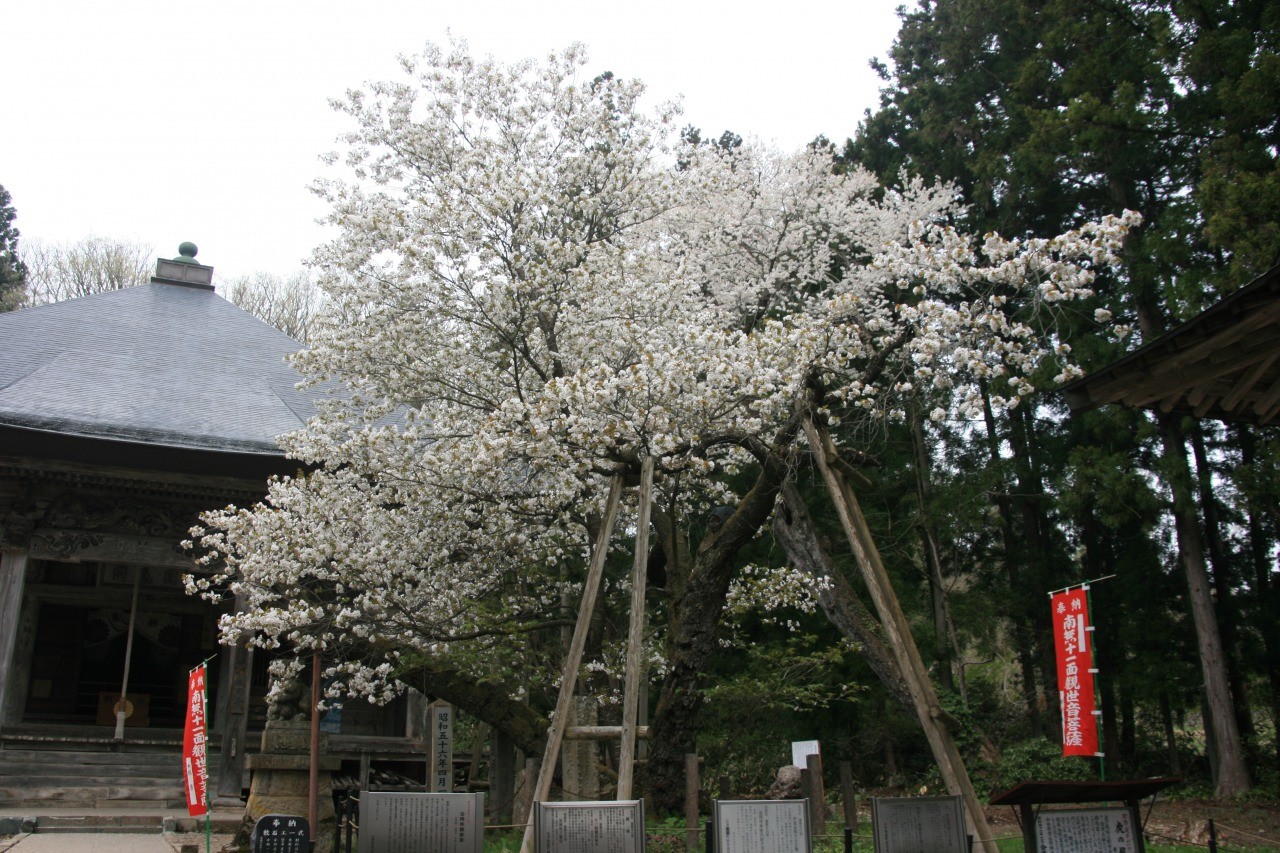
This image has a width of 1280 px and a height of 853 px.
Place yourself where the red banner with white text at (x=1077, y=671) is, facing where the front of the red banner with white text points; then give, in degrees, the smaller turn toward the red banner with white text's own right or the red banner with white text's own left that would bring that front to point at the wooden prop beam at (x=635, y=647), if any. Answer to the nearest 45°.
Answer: approximately 45° to the red banner with white text's own right

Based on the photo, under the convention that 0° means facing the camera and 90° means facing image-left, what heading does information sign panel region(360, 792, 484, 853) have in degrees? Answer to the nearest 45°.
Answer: approximately 0°

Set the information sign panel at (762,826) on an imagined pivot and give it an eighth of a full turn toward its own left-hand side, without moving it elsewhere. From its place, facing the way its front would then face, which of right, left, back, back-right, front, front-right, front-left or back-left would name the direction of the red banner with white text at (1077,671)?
left

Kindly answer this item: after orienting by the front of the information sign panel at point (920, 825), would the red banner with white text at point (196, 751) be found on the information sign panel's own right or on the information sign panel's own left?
on the information sign panel's own right

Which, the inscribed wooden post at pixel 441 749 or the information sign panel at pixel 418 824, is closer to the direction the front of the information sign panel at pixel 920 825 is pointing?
the information sign panel

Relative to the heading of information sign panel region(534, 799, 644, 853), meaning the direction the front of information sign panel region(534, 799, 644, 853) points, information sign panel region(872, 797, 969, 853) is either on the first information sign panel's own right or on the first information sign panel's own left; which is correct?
on the first information sign panel's own left

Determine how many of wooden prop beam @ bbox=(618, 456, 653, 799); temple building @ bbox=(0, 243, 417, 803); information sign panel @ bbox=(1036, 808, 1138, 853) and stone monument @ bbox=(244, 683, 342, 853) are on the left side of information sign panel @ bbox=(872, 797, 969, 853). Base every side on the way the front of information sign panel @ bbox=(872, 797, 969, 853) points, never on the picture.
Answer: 1
